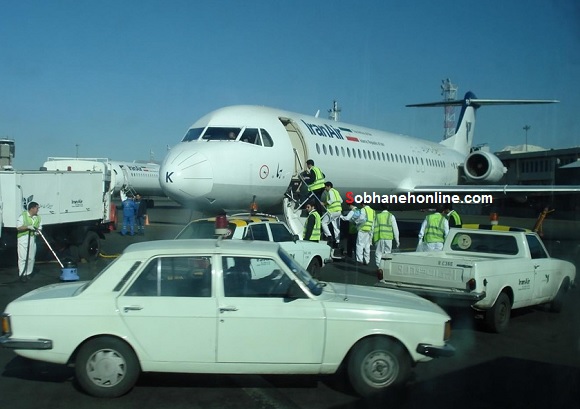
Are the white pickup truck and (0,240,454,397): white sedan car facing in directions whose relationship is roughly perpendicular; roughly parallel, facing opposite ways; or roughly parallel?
roughly parallel

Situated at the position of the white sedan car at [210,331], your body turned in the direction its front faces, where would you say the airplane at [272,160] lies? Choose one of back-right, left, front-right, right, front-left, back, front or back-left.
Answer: left

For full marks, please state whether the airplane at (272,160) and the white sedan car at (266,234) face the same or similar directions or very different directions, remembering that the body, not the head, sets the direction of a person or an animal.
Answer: very different directions

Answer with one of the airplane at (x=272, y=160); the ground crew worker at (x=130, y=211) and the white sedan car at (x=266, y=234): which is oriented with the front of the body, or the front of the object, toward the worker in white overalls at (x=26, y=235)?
the airplane

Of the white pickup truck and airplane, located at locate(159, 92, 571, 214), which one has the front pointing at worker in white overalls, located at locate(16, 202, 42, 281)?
the airplane

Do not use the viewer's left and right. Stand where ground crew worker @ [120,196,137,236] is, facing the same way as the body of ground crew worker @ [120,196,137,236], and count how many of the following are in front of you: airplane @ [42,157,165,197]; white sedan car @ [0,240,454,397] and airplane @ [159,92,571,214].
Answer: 1

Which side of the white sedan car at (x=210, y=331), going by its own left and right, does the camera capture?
right

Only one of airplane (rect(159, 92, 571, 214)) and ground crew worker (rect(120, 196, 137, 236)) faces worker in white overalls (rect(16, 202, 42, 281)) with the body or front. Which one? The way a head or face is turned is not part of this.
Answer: the airplane

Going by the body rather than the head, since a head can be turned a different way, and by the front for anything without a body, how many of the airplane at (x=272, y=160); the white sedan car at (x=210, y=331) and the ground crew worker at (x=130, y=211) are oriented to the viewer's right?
1

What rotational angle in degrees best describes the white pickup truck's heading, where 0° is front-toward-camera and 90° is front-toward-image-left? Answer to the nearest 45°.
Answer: approximately 225°

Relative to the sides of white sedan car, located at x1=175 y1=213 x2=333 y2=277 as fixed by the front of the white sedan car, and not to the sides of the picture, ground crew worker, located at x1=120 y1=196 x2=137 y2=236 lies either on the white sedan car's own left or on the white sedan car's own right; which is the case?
on the white sedan car's own left

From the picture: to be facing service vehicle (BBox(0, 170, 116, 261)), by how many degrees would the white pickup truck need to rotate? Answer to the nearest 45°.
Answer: approximately 135° to its left

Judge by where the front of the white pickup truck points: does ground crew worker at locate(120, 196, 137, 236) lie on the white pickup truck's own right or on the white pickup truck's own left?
on the white pickup truck's own left

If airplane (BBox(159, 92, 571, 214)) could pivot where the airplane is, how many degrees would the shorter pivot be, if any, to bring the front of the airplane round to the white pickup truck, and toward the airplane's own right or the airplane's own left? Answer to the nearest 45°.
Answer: approximately 90° to the airplane's own left

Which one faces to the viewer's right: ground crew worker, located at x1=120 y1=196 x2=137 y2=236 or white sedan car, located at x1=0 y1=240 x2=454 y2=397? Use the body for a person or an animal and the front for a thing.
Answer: the white sedan car
